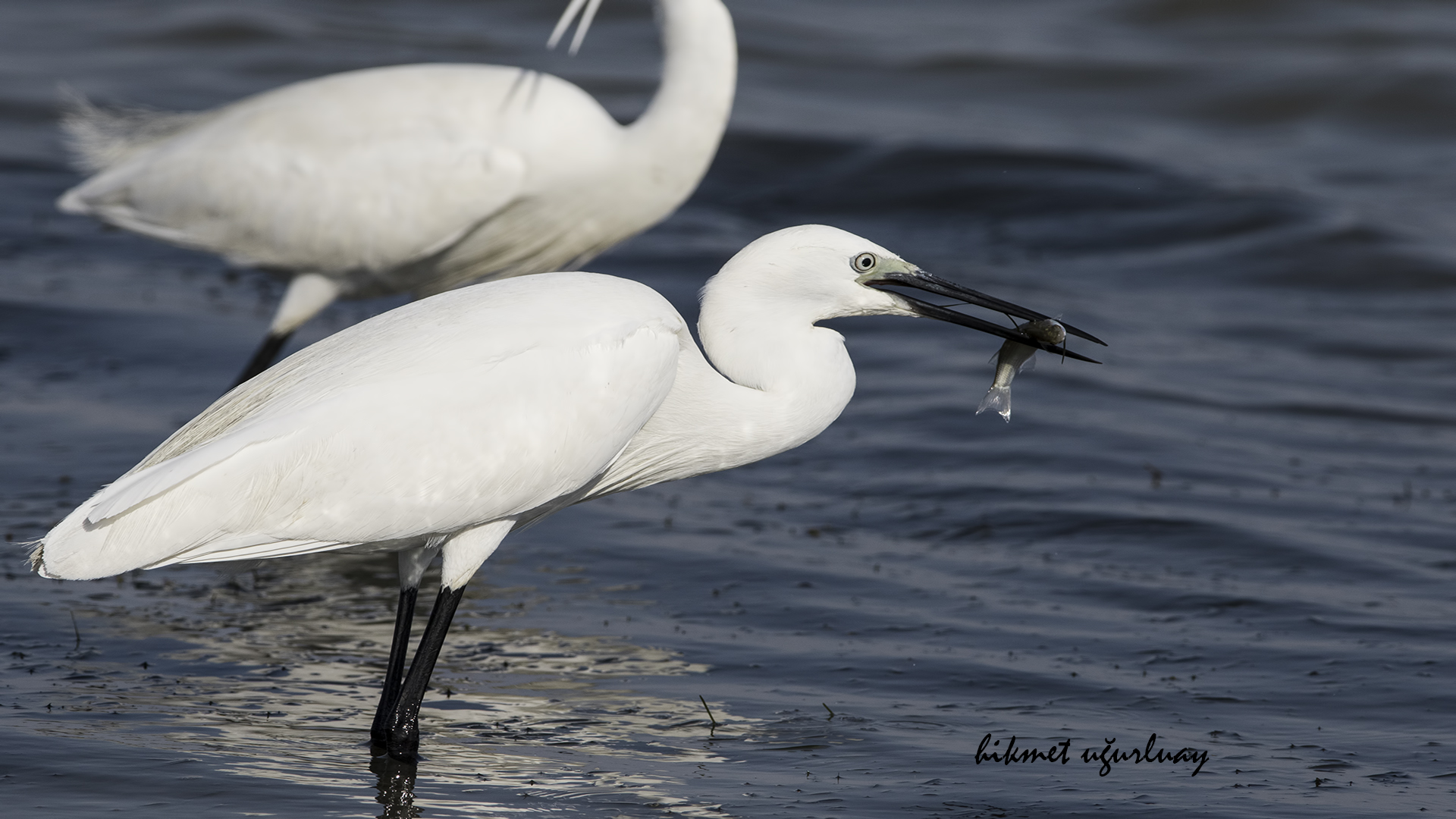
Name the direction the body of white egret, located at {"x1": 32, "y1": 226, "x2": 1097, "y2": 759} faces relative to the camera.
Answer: to the viewer's right

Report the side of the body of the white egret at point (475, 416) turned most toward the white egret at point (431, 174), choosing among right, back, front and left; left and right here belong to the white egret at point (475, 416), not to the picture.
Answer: left

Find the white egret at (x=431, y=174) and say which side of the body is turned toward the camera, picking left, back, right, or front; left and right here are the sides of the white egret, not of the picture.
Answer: right

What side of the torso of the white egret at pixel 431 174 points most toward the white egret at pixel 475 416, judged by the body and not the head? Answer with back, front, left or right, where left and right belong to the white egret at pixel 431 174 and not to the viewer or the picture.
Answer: right

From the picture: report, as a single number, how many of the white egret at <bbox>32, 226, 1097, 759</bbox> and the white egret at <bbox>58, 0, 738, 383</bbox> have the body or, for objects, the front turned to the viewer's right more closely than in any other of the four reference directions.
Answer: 2
